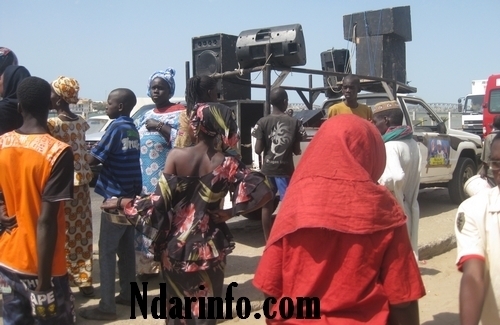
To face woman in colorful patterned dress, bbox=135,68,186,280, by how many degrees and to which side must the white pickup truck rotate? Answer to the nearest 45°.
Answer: approximately 180°

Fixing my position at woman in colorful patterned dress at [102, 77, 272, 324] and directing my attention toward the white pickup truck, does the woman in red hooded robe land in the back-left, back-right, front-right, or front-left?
back-right

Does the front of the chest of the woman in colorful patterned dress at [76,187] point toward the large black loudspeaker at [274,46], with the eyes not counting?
no

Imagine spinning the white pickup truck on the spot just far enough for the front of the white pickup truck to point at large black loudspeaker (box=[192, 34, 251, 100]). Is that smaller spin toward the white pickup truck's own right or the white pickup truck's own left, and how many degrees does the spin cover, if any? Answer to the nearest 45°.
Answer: approximately 180°

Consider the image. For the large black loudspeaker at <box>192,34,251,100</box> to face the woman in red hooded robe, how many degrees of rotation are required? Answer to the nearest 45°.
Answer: approximately 45° to its left

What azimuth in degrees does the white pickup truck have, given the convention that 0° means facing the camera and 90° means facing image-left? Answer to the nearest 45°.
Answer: approximately 225°

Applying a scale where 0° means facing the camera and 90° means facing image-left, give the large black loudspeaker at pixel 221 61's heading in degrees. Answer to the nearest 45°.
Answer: approximately 45°

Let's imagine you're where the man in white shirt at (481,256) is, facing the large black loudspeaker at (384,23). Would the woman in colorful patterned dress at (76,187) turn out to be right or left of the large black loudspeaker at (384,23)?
left

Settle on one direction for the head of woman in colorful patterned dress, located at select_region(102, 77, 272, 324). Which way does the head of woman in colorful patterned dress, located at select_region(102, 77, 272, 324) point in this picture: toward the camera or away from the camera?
away from the camera

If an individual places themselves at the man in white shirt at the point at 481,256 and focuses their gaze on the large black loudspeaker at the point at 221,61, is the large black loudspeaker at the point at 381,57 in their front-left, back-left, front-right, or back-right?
front-right
